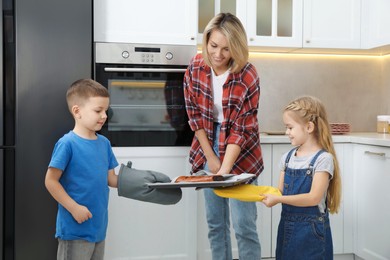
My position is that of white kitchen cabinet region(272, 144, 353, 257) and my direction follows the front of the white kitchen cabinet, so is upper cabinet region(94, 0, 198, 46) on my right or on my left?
on my right

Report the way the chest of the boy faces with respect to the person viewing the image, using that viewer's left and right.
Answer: facing the viewer and to the right of the viewer

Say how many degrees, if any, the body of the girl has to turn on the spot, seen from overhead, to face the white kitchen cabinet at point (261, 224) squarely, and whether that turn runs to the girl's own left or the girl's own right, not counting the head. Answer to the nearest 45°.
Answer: approximately 135° to the girl's own right

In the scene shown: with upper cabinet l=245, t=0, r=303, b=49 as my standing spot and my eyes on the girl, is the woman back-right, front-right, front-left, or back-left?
front-right

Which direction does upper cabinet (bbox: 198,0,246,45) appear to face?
toward the camera

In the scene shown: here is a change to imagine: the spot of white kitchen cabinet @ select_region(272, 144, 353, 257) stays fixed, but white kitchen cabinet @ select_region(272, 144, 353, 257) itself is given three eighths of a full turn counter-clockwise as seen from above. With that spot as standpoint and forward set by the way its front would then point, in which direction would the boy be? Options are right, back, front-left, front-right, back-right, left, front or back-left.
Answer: back

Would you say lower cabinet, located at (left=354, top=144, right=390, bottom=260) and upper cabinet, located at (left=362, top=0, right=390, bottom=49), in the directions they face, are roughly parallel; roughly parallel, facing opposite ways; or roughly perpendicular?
roughly parallel

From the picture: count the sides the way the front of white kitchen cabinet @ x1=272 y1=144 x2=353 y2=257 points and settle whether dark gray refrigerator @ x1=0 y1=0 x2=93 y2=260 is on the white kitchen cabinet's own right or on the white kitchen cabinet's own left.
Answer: on the white kitchen cabinet's own right

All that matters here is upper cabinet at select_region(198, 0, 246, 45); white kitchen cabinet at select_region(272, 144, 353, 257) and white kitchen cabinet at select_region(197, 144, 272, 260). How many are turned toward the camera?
3

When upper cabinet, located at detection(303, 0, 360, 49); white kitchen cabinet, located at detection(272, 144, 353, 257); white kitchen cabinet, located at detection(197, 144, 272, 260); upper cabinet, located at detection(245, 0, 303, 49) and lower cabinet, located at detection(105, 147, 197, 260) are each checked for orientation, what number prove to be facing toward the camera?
5

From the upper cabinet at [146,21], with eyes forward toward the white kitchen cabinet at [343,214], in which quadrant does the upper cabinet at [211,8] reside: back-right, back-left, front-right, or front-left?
front-left

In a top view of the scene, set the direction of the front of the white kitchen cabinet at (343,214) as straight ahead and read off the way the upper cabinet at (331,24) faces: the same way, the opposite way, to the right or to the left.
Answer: the same way

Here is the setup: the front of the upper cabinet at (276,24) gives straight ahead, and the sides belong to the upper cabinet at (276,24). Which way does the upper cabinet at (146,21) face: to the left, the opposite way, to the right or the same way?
the same way

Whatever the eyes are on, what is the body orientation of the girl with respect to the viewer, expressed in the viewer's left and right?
facing the viewer and to the left of the viewer

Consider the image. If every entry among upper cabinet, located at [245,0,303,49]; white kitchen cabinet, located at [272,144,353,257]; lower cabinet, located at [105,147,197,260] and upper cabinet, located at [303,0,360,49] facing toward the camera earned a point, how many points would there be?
4
